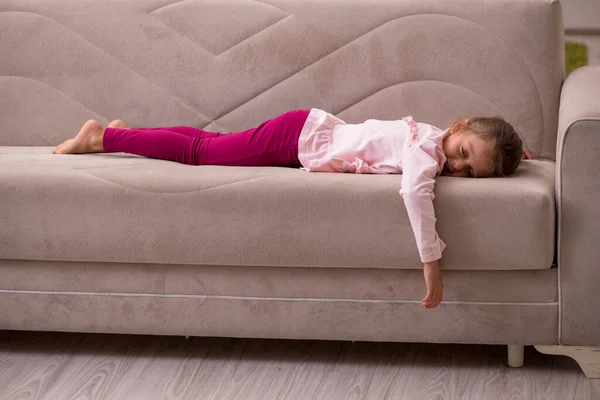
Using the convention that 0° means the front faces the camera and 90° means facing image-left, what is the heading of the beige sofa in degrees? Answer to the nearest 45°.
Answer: approximately 0°
